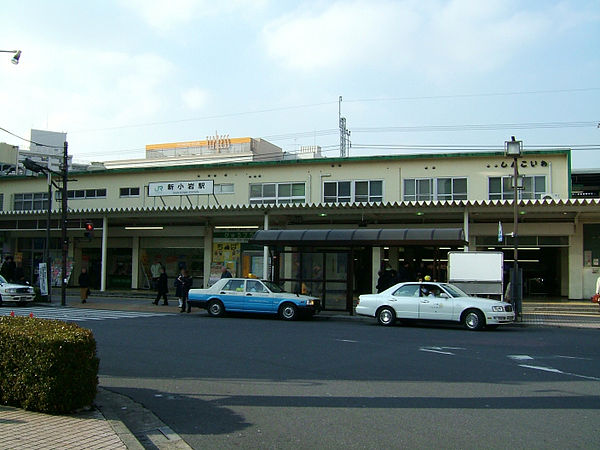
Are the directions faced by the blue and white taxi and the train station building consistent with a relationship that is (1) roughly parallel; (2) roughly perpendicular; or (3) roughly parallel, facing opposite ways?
roughly perpendicular

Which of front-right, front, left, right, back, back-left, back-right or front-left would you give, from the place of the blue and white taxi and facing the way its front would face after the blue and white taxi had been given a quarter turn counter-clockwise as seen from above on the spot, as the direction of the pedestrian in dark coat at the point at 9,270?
front-left

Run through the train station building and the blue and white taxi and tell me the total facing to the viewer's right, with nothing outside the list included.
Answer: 1

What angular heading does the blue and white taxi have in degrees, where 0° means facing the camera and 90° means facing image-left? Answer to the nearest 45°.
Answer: approximately 270°

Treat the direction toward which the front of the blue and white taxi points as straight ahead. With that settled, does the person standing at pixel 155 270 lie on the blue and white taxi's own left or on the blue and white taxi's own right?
on the blue and white taxi's own left

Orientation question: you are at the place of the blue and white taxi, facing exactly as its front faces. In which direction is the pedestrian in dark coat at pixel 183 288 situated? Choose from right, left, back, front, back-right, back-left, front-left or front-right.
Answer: back-left

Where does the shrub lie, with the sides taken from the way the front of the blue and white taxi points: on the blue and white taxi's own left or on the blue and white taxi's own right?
on the blue and white taxi's own right
